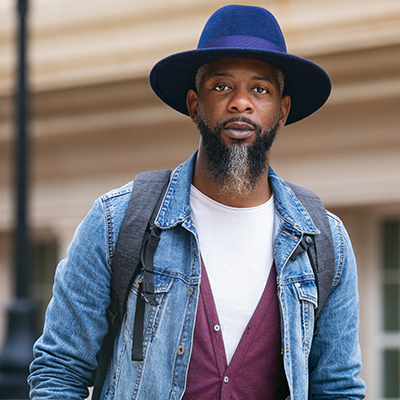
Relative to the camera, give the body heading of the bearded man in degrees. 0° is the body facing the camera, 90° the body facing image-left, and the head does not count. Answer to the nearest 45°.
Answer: approximately 0°

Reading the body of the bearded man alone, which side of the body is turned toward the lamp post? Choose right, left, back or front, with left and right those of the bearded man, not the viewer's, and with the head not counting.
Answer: back
